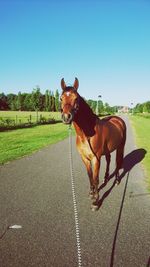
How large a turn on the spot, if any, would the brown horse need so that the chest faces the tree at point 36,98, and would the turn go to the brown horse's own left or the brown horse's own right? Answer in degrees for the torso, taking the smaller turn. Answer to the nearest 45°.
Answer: approximately 135° to the brown horse's own right

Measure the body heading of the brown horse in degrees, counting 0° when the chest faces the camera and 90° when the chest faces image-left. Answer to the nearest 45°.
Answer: approximately 45°
